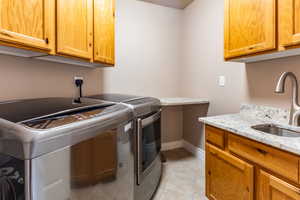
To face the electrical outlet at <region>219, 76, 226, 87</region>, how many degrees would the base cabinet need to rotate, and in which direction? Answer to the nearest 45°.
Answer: approximately 135° to its right

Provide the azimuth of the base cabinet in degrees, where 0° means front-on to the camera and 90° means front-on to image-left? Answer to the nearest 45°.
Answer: approximately 45°

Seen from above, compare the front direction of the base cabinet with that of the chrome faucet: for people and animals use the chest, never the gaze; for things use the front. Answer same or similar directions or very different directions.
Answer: same or similar directions

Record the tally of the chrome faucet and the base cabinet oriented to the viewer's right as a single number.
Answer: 0

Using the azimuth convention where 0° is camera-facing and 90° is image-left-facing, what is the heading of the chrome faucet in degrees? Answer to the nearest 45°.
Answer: approximately 45°
